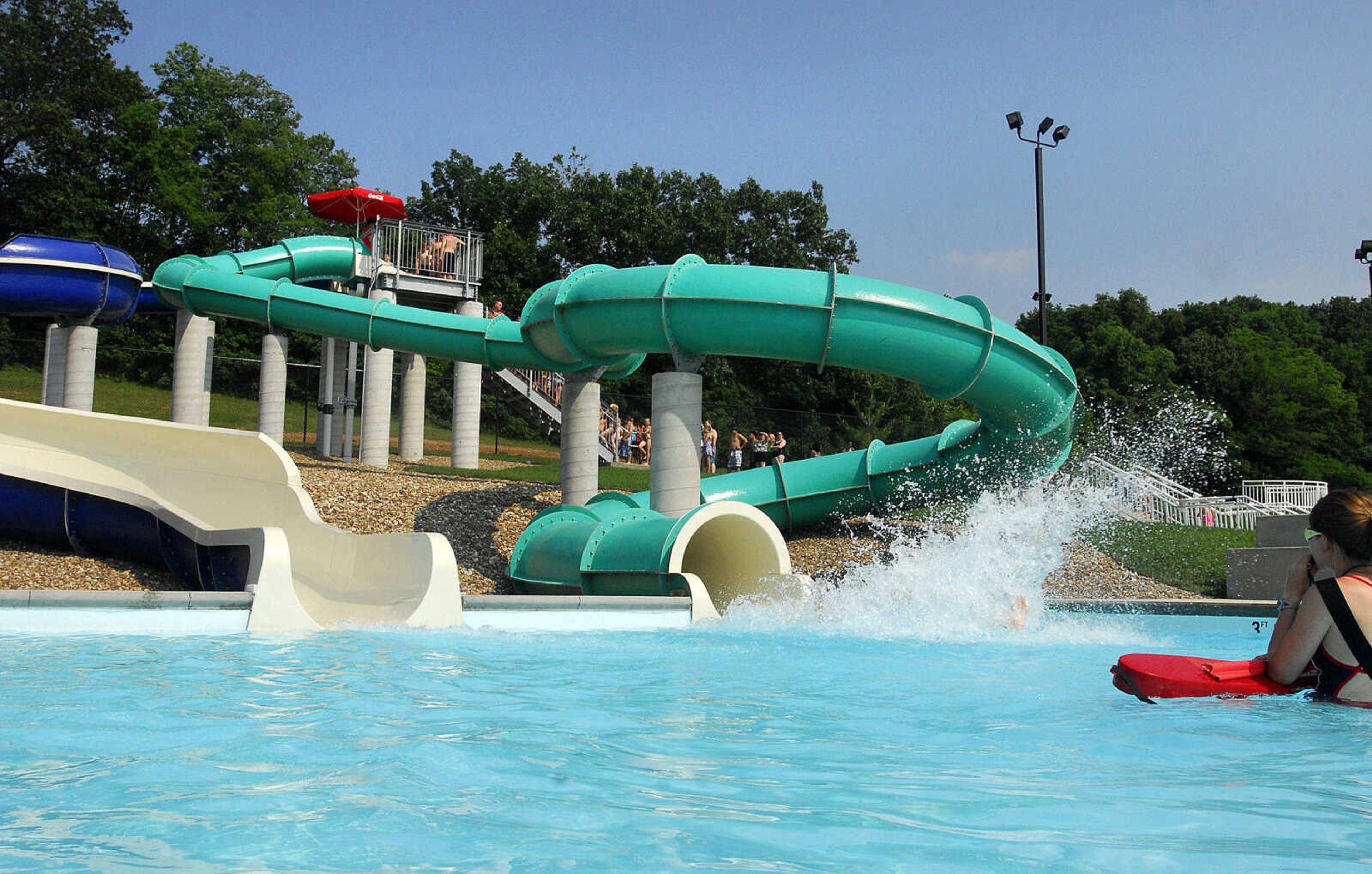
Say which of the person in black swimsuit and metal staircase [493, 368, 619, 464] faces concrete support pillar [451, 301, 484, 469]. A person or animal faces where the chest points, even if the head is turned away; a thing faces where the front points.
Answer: the person in black swimsuit

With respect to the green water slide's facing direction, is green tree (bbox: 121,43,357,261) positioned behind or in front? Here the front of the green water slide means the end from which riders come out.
behind

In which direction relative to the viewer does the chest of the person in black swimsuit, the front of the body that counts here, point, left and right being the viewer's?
facing away from the viewer and to the left of the viewer

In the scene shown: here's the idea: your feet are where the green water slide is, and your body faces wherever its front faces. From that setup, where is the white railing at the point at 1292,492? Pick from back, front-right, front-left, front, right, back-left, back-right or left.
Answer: left

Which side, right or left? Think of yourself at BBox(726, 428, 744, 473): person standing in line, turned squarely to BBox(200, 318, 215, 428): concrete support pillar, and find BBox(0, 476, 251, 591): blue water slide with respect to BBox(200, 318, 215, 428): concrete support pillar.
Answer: left

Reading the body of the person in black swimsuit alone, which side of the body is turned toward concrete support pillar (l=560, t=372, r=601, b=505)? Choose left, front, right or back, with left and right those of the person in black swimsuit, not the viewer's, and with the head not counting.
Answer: front

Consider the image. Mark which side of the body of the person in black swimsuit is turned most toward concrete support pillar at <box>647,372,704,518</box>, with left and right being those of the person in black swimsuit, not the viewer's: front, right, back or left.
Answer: front

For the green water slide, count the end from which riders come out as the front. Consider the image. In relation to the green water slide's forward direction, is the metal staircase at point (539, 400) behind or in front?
behind

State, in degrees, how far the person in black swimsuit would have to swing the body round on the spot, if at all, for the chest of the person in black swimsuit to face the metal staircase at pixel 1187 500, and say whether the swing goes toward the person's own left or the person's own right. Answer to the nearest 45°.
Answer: approximately 45° to the person's own right

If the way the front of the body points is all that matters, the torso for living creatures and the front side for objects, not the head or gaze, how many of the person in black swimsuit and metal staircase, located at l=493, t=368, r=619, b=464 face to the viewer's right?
1
